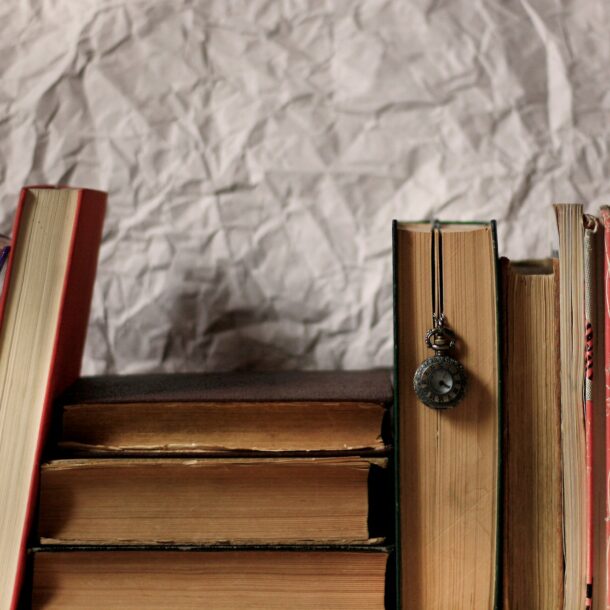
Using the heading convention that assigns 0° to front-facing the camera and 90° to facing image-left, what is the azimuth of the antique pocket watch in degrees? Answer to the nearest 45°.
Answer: approximately 0°
